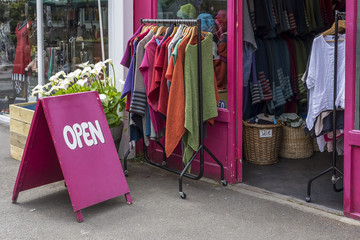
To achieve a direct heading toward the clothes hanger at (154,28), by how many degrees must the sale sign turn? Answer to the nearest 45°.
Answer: approximately 45° to its right

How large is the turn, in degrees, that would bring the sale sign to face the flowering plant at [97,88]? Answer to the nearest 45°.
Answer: approximately 90° to its right

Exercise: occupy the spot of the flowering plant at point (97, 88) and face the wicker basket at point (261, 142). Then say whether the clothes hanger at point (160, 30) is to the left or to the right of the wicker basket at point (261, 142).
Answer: right

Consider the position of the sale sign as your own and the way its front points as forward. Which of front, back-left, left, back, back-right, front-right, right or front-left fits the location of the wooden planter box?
right

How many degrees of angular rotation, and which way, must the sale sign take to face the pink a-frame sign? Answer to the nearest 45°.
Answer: approximately 45° to its right

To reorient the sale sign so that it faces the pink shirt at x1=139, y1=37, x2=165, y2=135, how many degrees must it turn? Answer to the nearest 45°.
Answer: approximately 45° to its right

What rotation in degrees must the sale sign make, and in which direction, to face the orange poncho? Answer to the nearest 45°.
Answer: approximately 45° to its right

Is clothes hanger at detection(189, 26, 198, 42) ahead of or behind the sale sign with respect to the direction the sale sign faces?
ahead

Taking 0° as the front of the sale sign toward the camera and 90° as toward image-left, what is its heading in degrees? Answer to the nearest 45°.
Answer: approximately 0°
